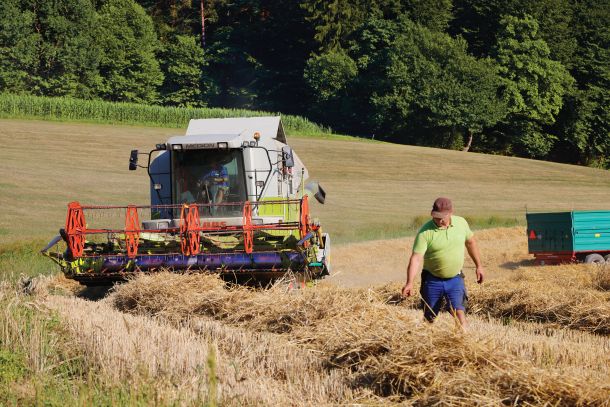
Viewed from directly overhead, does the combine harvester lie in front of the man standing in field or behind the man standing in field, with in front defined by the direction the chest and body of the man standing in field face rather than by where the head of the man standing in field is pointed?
behind

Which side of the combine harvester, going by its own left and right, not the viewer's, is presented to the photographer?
front

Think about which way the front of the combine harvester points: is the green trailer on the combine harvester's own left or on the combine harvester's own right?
on the combine harvester's own left

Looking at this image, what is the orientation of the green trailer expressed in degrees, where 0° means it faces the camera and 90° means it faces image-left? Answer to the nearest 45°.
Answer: approximately 225°

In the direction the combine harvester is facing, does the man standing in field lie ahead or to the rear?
ahead

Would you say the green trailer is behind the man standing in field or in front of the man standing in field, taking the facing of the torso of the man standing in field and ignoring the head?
behind

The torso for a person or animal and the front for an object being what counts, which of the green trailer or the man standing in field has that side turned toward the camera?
the man standing in field

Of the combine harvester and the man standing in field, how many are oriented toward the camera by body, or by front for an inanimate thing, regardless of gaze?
2

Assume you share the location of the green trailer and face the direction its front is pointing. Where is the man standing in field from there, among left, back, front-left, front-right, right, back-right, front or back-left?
back-right

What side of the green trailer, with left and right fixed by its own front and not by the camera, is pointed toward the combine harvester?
back

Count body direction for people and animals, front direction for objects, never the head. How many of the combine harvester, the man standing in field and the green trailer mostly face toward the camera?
2

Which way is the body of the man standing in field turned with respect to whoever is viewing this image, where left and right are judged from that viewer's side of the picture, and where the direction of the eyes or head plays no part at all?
facing the viewer
